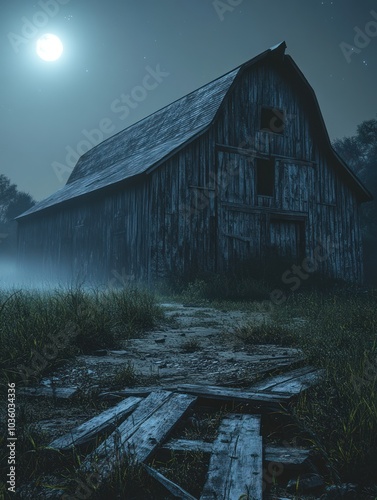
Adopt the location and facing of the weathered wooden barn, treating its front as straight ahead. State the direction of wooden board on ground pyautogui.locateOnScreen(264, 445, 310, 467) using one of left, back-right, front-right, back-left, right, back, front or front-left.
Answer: front-right

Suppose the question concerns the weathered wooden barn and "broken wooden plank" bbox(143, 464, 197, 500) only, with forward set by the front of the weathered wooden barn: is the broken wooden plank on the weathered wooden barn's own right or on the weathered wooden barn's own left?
on the weathered wooden barn's own right

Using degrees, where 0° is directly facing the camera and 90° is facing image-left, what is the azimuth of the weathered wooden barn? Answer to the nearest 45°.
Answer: approximately 315°

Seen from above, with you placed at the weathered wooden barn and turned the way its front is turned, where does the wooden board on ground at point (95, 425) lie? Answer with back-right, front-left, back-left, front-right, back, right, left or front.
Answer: front-right

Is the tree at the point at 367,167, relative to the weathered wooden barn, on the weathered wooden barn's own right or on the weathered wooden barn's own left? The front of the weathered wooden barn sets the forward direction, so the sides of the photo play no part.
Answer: on the weathered wooden barn's own left

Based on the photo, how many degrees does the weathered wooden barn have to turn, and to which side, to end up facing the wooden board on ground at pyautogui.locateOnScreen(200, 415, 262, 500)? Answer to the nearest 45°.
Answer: approximately 45° to its right

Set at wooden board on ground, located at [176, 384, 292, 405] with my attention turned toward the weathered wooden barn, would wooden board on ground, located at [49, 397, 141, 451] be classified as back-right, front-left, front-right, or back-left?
back-left
